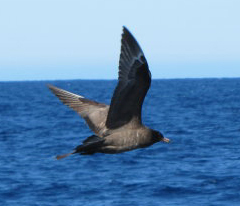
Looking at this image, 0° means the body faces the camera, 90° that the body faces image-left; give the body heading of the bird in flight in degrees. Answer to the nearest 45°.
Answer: approximately 270°
